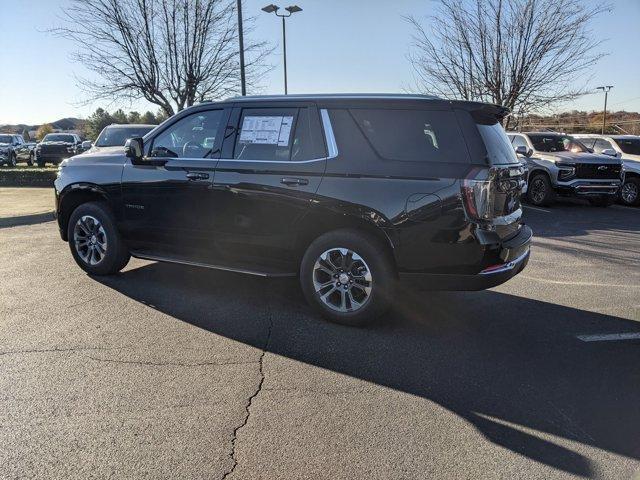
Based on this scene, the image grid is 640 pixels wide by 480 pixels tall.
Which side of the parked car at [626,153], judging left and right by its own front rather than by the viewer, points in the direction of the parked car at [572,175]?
right

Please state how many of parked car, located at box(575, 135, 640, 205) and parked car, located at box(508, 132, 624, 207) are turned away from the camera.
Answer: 0

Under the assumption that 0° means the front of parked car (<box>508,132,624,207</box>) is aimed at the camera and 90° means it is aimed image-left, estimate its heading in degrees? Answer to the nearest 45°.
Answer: approximately 315°

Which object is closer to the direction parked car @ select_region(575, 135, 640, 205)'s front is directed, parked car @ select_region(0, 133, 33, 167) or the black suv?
the black suv

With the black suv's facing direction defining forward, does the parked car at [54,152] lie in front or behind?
in front

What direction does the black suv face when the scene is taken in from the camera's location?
facing away from the viewer and to the left of the viewer

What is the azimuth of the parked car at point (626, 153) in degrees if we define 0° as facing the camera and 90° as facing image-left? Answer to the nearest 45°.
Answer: approximately 315°

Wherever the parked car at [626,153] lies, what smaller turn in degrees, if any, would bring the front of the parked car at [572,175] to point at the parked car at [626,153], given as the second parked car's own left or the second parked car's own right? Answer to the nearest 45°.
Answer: approximately 90° to the second parked car's own left

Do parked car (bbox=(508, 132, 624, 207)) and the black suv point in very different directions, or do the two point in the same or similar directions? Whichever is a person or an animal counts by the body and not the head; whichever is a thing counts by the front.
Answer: very different directions

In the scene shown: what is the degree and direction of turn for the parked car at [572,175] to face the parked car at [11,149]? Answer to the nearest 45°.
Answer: approximately 135° to its right

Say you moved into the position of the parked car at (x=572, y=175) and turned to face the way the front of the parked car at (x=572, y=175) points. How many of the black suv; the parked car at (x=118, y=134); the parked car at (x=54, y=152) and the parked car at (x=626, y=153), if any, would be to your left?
1

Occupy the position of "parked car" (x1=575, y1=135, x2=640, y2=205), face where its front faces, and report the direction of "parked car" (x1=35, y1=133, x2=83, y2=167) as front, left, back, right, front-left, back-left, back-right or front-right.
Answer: back-right

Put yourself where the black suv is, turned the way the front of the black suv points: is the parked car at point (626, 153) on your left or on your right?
on your right
